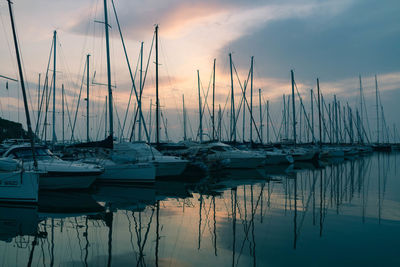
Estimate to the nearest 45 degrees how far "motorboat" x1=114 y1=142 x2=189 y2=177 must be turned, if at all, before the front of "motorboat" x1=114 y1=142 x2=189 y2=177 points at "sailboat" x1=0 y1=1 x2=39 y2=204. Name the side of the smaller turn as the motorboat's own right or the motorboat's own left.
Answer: approximately 135° to the motorboat's own right

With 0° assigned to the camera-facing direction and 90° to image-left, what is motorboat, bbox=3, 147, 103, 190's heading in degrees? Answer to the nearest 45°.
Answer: approximately 270°

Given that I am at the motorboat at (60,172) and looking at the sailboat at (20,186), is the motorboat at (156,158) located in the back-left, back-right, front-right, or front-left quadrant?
back-left

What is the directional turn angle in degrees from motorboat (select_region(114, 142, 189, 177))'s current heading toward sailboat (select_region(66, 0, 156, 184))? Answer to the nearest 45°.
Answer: approximately 135° to its right

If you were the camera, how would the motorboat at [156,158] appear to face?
facing to the right of the viewer

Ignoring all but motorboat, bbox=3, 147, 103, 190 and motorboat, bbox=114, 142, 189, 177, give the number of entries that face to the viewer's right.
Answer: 2

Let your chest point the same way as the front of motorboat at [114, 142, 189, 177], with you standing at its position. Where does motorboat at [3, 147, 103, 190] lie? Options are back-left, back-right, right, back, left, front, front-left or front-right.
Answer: back-right
